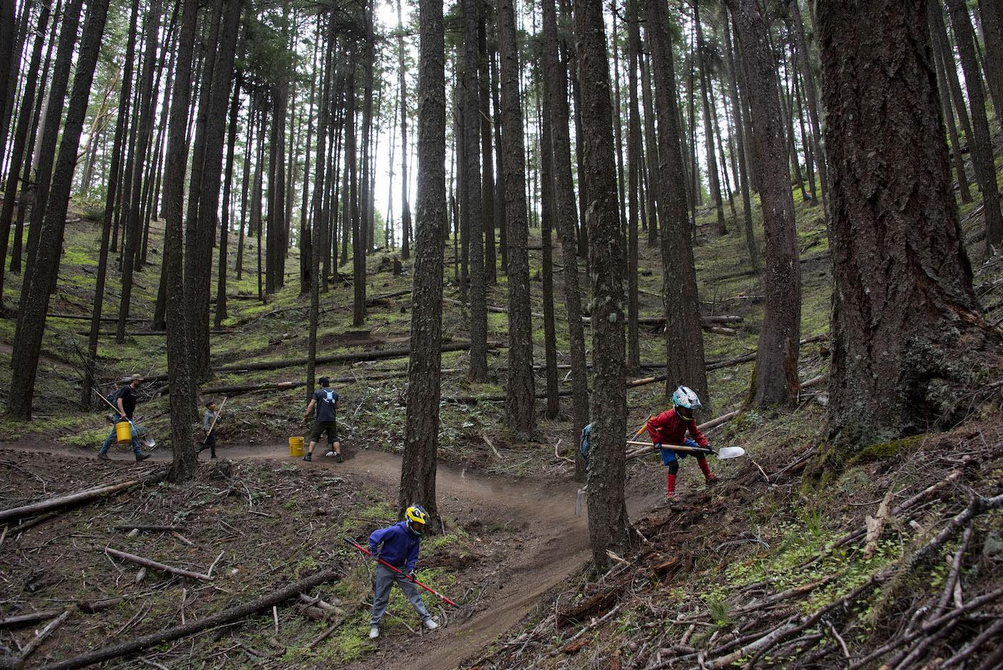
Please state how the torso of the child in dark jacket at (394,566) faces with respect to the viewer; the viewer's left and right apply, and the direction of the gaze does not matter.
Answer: facing the viewer and to the right of the viewer

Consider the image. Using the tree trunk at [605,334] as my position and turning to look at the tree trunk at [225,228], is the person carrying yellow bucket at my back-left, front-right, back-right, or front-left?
front-left

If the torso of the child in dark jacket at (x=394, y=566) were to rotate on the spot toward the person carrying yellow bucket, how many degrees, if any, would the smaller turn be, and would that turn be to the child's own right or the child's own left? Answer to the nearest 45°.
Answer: approximately 180°

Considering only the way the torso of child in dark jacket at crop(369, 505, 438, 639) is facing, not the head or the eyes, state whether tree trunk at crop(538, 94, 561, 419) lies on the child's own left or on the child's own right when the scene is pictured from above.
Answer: on the child's own left

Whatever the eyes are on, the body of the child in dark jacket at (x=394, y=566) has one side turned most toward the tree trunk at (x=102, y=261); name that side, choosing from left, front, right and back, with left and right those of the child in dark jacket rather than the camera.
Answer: back

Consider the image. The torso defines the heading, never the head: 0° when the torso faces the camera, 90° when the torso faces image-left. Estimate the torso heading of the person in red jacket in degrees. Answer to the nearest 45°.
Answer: approximately 315°

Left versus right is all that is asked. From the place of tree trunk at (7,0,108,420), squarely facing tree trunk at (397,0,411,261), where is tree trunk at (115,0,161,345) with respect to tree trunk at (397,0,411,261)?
left
